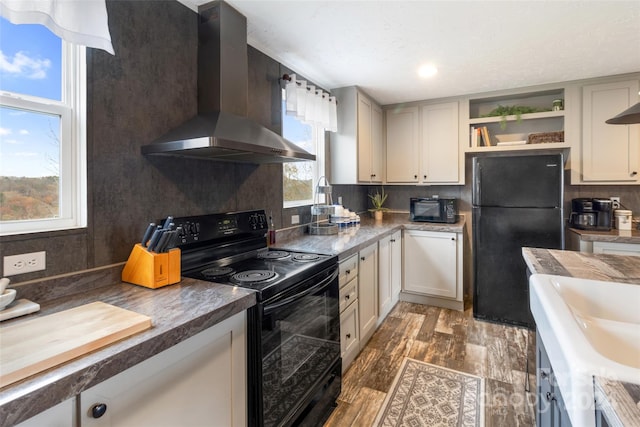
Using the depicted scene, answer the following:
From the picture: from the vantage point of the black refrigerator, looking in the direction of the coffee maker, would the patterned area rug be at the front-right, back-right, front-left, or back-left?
back-right

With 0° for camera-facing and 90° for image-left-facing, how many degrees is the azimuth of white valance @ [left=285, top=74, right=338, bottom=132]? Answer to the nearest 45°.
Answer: approximately 315°

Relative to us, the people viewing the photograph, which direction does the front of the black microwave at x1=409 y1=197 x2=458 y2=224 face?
facing the viewer

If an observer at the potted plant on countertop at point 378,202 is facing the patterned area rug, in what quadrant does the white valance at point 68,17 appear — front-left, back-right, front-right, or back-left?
front-right

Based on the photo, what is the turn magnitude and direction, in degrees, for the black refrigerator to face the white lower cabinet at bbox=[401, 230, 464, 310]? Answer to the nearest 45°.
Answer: approximately 90° to its right

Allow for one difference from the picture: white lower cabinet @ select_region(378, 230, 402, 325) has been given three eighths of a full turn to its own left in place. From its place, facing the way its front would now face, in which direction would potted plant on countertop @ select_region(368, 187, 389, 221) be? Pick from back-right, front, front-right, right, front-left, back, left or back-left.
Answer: front-right

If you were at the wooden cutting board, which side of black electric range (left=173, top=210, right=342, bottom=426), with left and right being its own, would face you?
right

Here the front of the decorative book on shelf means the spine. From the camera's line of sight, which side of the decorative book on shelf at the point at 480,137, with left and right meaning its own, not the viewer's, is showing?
front

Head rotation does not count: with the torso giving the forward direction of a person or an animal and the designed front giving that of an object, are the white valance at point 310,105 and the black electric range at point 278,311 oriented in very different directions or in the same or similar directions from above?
same or similar directions

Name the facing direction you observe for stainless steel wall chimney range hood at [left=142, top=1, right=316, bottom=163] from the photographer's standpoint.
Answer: facing the viewer and to the right of the viewer
